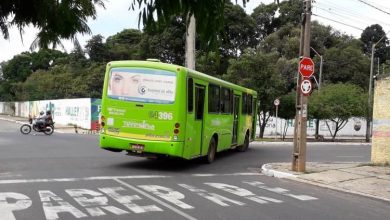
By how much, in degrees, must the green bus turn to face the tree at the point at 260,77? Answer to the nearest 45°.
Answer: approximately 45° to its left

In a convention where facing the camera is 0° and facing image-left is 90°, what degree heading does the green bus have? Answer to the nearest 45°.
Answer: approximately 225°
